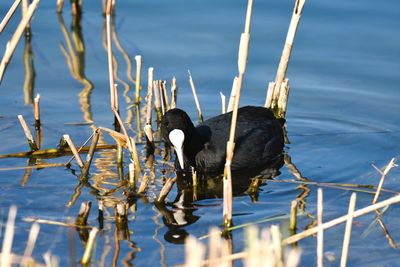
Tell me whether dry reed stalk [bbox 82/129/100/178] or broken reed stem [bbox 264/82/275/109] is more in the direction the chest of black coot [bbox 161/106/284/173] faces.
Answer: the dry reed stalk

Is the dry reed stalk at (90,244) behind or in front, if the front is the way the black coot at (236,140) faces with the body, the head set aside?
in front

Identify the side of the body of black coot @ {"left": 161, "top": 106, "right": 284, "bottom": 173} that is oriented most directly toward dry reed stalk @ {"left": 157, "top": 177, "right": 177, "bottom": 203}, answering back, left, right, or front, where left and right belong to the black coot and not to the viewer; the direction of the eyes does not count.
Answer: front

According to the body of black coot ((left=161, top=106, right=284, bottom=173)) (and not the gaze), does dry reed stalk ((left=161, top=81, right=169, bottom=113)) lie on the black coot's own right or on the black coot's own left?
on the black coot's own right

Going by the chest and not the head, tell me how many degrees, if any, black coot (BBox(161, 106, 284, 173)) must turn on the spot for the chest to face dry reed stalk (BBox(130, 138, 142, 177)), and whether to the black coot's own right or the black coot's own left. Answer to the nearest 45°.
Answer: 0° — it already faces it

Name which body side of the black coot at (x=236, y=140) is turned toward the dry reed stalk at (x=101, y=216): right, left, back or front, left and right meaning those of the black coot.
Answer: front

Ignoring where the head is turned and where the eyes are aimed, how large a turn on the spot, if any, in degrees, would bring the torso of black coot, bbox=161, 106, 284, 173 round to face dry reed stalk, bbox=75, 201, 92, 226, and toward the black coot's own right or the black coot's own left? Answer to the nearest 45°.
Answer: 0° — it already faces it

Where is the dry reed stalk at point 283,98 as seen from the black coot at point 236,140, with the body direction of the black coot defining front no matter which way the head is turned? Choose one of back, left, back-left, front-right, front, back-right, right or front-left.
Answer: back

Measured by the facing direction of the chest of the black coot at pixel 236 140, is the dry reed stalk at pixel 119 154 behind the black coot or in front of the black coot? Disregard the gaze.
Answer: in front

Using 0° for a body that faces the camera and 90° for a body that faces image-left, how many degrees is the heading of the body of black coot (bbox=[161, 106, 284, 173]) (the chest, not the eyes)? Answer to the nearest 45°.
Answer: approximately 45°
